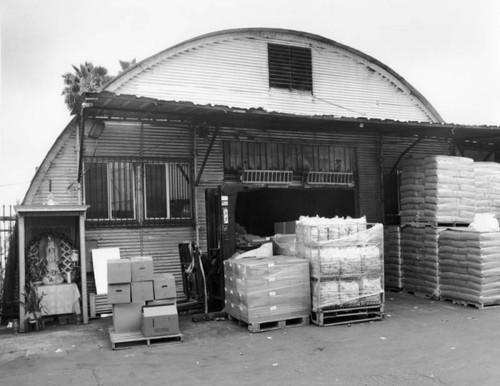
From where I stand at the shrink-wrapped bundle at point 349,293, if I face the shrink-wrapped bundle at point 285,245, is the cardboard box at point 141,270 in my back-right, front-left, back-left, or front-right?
front-left

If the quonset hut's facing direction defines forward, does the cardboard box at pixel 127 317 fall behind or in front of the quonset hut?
in front

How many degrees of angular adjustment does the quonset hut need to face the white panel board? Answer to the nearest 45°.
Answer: approximately 45° to its right

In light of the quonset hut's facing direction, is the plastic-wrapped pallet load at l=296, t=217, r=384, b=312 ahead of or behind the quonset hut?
ahead

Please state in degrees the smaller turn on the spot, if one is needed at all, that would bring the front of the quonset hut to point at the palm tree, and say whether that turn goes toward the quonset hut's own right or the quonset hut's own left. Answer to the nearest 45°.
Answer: approximately 135° to the quonset hut's own right

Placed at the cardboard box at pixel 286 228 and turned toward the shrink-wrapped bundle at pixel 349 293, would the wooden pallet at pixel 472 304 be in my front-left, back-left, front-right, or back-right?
front-left

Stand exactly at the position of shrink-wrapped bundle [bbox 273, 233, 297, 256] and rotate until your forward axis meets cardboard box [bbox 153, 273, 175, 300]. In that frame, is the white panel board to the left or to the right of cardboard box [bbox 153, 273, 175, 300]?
right

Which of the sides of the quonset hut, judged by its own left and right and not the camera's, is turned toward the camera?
front

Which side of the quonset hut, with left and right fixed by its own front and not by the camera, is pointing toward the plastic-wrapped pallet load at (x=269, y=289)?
front

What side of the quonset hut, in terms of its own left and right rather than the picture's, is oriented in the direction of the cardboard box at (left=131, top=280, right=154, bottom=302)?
front
